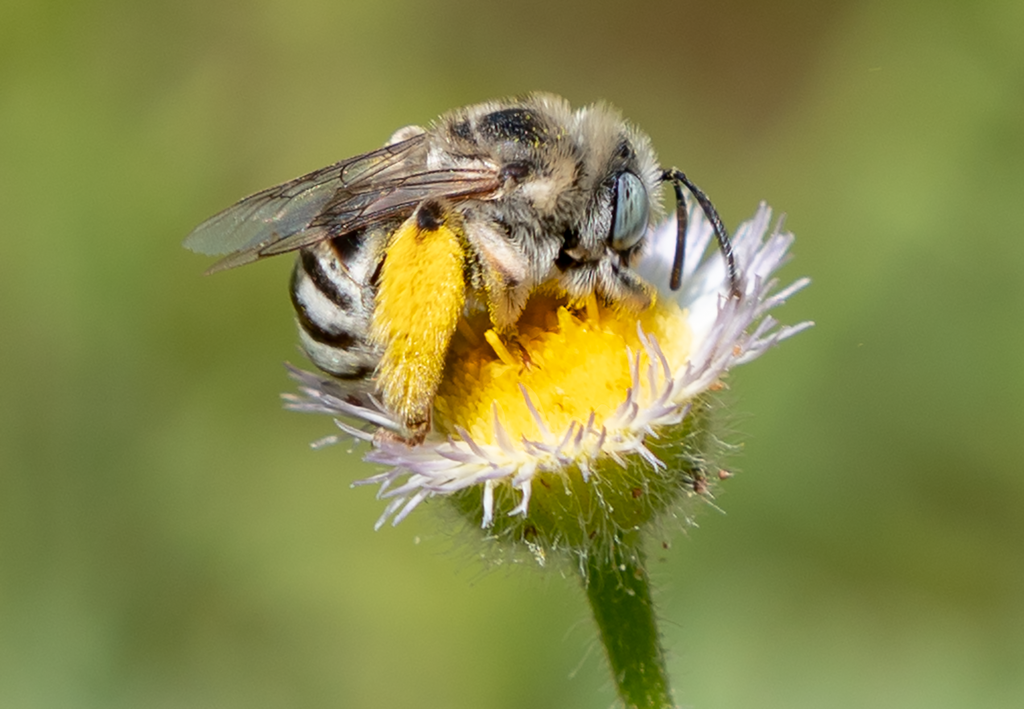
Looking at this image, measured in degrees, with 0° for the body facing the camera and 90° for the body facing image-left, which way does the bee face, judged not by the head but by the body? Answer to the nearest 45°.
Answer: approximately 270°
